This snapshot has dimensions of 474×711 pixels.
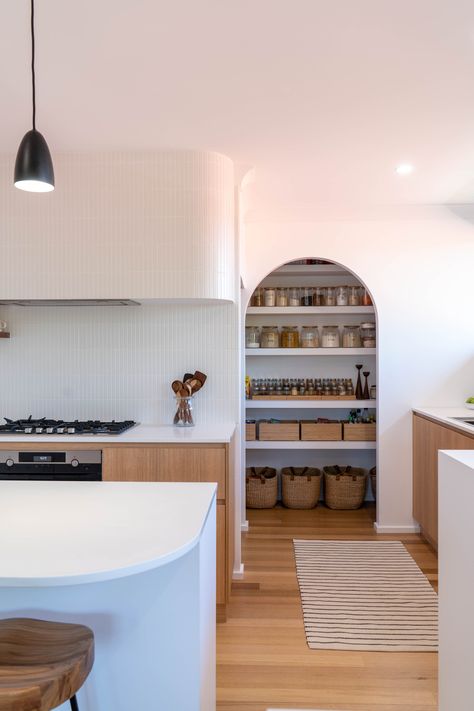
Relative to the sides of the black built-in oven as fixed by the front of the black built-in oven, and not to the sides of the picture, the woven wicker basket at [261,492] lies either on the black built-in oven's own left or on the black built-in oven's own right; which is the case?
on the black built-in oven's own left

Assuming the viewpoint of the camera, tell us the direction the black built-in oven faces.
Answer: facing the viewer

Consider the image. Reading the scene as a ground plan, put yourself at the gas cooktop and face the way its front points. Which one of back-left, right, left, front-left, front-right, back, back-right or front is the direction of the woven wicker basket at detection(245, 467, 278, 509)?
back-left

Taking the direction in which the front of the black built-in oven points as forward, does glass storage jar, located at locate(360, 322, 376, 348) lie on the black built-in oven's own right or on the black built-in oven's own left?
on the black built-in oven's own left

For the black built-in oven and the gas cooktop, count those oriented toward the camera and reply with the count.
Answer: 2

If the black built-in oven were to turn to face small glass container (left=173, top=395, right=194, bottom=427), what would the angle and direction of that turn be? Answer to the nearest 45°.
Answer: approximately 90° to its left

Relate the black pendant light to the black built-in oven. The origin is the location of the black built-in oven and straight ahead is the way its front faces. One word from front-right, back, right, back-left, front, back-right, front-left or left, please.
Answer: front

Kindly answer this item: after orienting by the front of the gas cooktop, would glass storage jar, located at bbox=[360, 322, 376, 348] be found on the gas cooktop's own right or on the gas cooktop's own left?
on the gas cooktop's own left

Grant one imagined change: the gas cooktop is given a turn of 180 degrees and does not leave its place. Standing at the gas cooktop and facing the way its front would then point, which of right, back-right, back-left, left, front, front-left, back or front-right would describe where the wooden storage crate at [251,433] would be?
front-right

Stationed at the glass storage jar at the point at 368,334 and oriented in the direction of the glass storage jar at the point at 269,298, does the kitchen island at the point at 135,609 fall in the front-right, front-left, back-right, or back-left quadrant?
front-left

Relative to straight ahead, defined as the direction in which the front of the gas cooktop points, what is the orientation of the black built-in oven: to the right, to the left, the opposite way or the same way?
the same way

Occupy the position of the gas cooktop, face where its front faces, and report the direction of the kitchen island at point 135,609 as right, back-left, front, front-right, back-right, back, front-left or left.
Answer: front

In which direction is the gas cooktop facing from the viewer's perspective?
toward the camera
